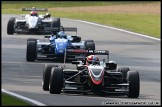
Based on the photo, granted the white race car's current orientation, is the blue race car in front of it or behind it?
in front

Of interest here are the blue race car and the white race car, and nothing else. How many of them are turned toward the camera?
2

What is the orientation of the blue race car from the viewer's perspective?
toward the camera

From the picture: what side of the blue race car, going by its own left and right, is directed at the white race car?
back

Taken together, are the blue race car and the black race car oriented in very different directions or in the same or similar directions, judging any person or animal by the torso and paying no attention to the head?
same or similar directions

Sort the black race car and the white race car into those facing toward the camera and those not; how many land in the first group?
2

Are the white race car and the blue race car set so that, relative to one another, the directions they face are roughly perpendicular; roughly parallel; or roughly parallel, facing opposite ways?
roughly parallel

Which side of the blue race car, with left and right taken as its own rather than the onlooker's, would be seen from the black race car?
front

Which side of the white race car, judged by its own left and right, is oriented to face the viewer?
front

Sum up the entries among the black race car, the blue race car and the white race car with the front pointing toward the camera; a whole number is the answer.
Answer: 3
